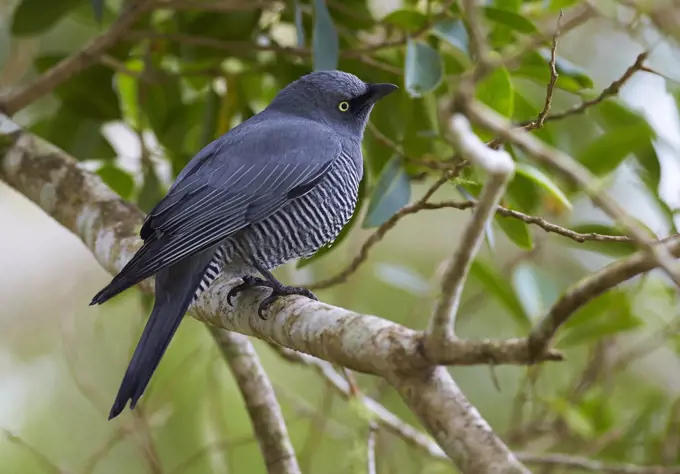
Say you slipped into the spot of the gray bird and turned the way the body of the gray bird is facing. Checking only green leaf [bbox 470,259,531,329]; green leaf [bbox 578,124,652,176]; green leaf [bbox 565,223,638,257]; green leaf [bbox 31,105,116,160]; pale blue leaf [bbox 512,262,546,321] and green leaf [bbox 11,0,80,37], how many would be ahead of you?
4

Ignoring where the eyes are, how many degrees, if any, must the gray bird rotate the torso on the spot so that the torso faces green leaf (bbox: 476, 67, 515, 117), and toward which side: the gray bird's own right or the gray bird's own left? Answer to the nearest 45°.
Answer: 0° — it already faces it

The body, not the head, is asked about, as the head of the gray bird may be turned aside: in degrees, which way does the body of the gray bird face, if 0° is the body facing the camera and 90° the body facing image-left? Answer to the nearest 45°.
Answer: approximately 270°

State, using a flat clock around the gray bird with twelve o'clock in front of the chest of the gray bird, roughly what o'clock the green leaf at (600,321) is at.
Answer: The green leaf is roughly at 12 o'clock from the gray bird.

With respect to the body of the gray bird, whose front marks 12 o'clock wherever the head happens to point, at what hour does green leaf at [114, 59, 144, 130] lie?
The green leaf is roughly at 8 o'clock from the gray bird.

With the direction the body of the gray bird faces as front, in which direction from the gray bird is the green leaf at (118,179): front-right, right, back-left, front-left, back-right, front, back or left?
back-left

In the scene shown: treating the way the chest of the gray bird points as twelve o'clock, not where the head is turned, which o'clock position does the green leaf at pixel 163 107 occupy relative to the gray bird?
The green leaf is roughly at 8 o'clock from the gray bird.
